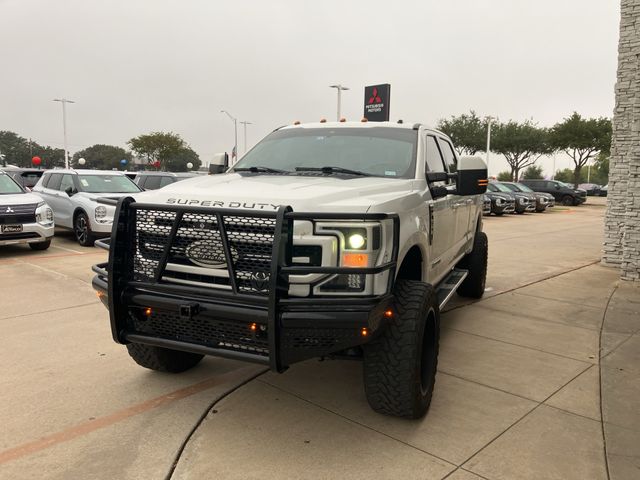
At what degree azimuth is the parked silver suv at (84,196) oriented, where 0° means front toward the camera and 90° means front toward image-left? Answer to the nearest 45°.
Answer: approximately 315°

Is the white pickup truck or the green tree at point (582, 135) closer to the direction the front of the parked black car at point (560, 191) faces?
the white pickup truck

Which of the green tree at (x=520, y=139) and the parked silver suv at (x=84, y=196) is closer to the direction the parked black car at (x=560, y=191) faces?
the parked silver suv

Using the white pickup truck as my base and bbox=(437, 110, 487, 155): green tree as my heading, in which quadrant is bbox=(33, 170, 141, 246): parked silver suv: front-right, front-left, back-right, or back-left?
front-left

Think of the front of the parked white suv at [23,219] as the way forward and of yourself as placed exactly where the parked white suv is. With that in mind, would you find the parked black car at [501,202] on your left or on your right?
on your left

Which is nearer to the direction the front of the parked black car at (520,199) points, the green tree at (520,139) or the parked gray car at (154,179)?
the parked gray car

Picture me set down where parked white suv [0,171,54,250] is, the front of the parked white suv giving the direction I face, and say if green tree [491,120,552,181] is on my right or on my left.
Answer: on my left

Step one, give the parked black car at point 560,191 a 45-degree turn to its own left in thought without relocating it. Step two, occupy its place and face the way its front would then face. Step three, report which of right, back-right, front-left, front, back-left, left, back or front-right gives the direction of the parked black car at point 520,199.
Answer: right

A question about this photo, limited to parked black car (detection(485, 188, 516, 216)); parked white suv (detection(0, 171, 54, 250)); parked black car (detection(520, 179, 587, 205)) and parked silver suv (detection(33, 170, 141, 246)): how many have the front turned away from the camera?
0

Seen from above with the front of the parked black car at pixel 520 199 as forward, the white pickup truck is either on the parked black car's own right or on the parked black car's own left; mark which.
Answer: on the parked black car's own right

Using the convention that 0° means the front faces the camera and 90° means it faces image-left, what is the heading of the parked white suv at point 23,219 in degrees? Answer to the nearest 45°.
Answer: approximately 315°

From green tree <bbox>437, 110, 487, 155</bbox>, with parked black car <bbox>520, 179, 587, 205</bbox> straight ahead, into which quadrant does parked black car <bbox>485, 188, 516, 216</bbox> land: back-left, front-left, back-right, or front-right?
front-right

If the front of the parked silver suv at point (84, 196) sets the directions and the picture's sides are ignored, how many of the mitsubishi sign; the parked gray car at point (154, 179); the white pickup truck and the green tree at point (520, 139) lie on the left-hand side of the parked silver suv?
3
